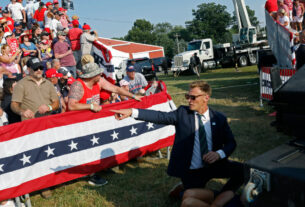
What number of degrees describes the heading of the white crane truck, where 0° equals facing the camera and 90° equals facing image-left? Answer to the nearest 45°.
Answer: approximately 45°

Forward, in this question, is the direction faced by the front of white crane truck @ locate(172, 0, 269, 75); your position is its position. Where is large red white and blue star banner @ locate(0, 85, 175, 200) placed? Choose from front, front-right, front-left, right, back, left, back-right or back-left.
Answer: front-left

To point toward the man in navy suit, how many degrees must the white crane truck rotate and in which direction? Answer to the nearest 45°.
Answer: approximately 45° to its left

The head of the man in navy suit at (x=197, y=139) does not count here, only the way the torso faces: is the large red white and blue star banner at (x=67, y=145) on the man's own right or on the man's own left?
on the man's own right

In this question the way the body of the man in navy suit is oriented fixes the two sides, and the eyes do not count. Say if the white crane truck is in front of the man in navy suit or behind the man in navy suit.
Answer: behind

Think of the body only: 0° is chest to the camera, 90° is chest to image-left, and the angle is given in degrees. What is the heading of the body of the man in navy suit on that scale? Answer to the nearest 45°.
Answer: approximately 0°
